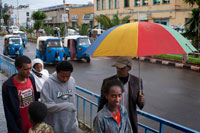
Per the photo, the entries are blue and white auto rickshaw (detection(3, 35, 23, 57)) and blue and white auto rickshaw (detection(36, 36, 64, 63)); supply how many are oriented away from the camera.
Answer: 0

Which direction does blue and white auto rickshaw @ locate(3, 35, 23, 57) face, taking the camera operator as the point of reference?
facing the viewer and to the right of the viewer

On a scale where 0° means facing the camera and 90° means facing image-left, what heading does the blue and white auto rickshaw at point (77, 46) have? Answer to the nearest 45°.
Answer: approximately 315°

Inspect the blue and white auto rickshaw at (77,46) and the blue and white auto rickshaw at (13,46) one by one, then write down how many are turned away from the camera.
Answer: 0

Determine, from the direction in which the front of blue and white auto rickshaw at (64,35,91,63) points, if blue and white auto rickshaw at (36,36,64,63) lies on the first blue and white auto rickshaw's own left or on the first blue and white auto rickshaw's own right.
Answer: on the first blue and white auto rickshaw's own right

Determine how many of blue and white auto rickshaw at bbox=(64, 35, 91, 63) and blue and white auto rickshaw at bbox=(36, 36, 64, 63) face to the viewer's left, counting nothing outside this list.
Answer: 0

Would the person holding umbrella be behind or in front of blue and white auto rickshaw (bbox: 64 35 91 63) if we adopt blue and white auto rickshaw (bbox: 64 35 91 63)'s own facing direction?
in front
